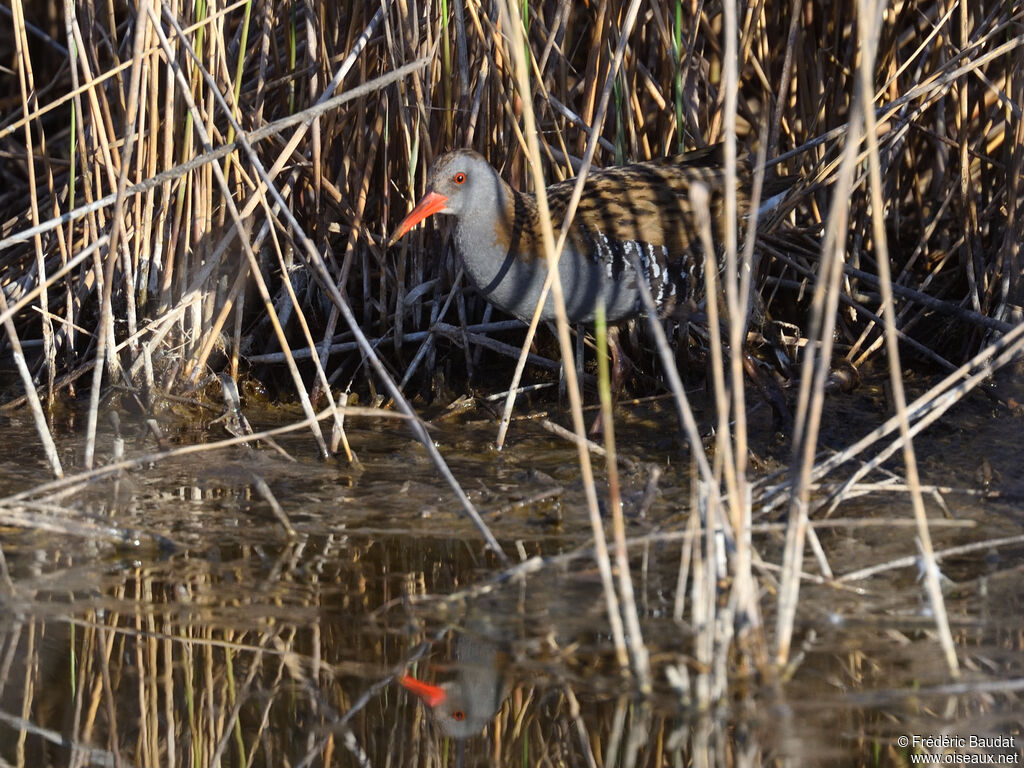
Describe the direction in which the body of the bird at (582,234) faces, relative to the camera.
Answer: to the viewer's left
